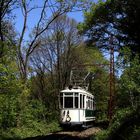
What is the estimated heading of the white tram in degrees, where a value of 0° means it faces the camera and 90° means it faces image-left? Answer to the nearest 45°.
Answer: approximately 45°
